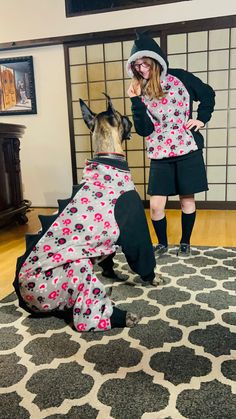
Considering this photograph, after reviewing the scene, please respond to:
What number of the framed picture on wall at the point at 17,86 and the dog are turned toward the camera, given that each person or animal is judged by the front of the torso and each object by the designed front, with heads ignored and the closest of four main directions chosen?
1

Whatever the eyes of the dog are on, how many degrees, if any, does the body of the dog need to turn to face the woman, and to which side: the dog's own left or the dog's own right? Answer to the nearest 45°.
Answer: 0° — it already faces them

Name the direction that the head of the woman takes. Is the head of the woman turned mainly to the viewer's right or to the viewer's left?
to the viewer's left

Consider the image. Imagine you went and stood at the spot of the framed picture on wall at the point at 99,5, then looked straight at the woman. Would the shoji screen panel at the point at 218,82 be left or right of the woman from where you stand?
left

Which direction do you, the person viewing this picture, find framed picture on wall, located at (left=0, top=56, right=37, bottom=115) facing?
facing the viewer

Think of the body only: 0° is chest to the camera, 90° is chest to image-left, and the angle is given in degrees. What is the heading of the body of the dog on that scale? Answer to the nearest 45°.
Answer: approximately 225°

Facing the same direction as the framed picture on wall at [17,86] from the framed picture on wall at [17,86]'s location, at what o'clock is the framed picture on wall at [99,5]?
the framed picture on wall at [99,5] is roughly at 10 o'clock from the framed picture on wall at [17,86].

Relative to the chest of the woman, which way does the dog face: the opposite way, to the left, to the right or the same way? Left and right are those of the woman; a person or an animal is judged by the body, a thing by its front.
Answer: the opposite way

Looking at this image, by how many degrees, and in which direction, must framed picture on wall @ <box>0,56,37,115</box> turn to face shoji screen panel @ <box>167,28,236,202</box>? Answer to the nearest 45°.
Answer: approximately 45° to its left

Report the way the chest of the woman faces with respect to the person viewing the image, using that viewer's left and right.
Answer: facing the viewer and to the left of the viewer
